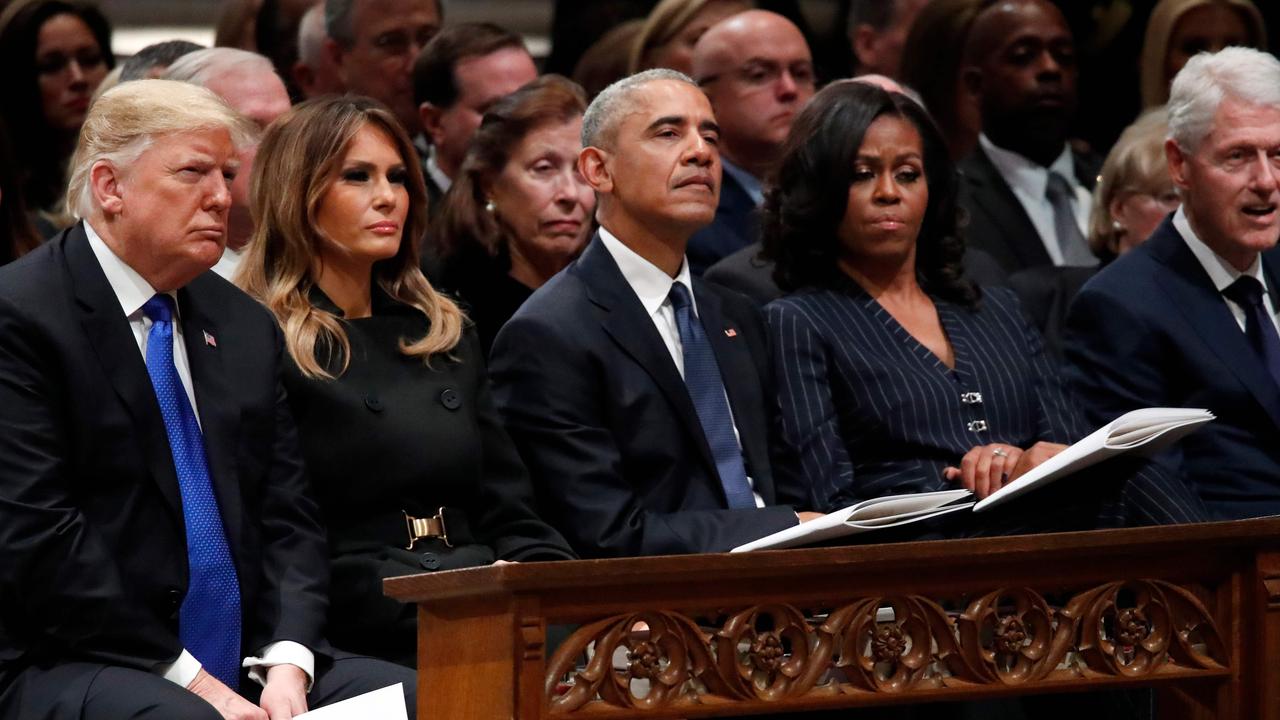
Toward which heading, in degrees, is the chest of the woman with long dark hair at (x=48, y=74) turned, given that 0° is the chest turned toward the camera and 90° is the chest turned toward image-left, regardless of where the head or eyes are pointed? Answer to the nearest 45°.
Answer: approximately 315°

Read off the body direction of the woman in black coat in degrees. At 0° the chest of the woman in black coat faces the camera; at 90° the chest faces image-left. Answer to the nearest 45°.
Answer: approximately 315°

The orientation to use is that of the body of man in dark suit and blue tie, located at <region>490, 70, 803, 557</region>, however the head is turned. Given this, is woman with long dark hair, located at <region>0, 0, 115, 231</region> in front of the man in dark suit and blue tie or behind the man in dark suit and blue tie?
behind

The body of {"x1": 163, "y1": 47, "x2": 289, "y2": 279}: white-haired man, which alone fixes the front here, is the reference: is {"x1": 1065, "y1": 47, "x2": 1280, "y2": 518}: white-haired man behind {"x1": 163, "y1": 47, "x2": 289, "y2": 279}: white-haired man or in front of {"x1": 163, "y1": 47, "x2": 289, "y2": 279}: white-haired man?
in front

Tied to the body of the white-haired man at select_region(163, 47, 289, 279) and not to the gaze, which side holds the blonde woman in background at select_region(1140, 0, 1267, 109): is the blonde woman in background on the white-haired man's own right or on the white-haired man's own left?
on the white-haired man's own left

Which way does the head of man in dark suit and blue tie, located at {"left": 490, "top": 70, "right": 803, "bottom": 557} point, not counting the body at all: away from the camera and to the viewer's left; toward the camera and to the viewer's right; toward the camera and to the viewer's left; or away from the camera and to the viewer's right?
toward the camera and to the viewer's right

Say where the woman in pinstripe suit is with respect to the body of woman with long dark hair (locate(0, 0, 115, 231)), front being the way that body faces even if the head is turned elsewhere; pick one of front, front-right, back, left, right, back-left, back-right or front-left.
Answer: front

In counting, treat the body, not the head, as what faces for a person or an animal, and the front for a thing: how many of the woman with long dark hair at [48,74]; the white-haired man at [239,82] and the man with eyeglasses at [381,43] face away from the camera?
0

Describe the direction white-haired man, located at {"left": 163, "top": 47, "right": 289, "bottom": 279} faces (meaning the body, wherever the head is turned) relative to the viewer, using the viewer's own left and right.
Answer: facing the viewer and to the right of the viewer

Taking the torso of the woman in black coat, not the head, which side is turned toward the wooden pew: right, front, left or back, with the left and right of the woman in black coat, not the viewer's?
front

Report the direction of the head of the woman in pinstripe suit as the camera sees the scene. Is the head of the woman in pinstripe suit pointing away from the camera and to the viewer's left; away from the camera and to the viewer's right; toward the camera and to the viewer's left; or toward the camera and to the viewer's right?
toward the camera and to the viewer's left

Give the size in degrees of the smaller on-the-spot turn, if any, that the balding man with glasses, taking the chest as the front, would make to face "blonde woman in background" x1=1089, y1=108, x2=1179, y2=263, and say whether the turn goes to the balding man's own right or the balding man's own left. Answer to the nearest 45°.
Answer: approximately 45° to the balding man's own left
